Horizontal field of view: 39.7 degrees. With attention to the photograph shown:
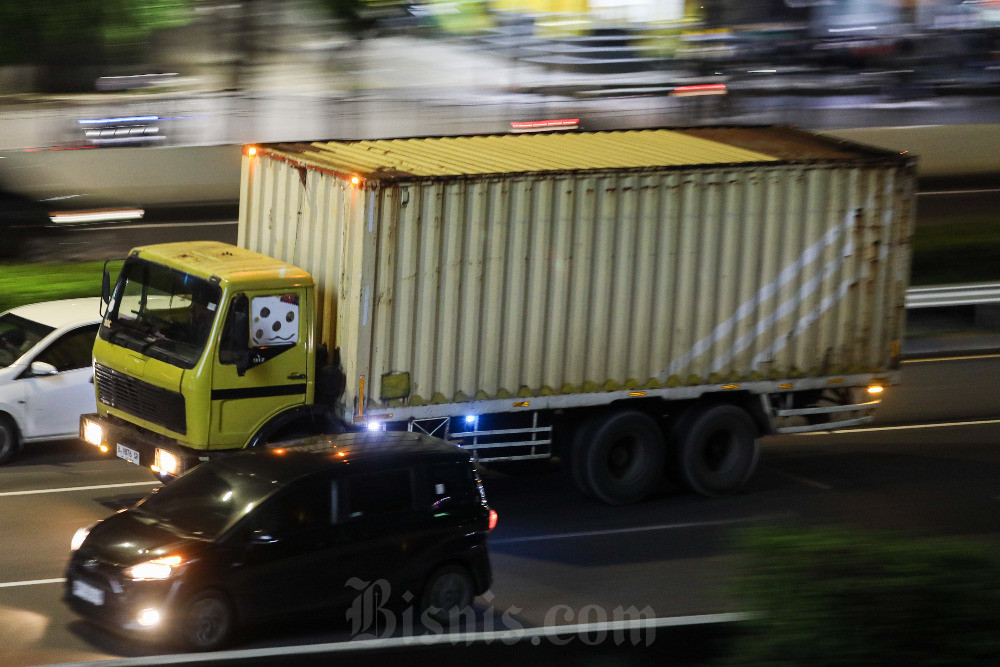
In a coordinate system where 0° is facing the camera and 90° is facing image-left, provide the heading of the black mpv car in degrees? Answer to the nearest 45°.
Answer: approximately 45°

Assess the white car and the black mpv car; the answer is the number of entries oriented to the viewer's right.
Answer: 0

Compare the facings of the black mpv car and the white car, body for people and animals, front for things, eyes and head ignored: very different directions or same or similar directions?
same or similar directions

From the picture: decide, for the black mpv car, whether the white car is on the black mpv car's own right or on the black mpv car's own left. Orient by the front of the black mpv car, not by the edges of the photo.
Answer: on the black mpv car's own right

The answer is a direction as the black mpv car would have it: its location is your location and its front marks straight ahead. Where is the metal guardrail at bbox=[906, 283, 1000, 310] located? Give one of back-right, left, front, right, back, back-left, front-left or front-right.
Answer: back

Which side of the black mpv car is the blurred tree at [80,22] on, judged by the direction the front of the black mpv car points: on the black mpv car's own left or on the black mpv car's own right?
on the black mpv car's own right

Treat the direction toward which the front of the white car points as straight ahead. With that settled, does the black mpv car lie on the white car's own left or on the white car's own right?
on the white car's own left

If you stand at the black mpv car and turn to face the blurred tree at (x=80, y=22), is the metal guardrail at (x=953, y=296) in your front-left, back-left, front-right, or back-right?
front-right
